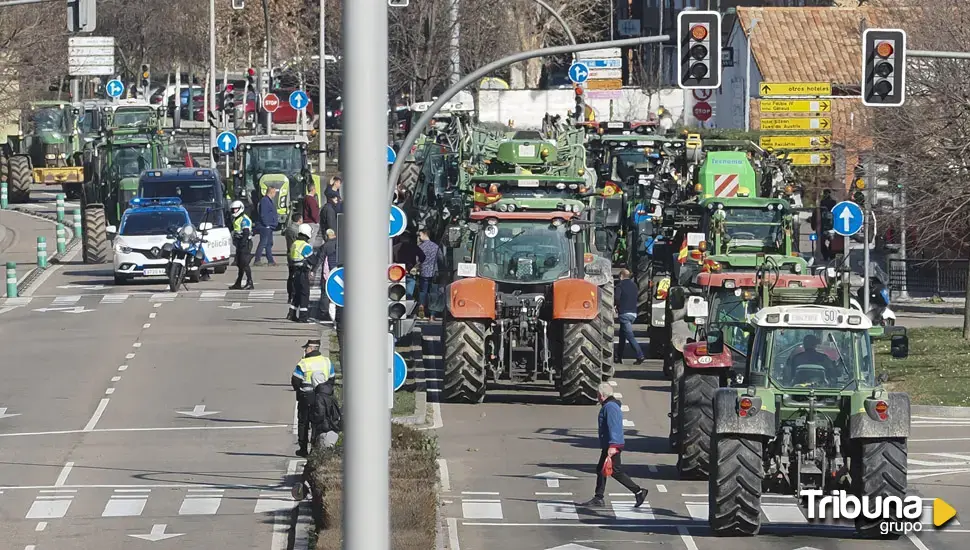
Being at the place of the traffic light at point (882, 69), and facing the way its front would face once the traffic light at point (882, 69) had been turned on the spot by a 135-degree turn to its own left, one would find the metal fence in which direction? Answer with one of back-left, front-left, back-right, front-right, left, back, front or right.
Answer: front-left

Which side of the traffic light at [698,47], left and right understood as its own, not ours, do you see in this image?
front

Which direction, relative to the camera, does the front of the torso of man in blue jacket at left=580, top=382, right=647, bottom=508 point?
to the viewer's left

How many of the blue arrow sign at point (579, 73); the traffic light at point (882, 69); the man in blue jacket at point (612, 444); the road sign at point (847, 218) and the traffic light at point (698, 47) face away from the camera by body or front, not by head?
0

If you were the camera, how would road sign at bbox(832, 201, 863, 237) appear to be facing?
facing the viewer

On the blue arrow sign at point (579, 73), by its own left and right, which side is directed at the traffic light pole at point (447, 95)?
front

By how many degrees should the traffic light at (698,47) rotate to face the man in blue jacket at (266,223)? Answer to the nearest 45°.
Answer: approximately 135° to its right

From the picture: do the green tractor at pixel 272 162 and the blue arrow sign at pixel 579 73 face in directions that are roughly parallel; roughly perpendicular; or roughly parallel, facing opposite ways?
roughly parallel

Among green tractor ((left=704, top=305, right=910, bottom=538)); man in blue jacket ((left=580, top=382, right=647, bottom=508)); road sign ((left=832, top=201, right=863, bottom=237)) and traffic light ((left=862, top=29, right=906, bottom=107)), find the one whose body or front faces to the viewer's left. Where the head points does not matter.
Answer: the man in blue jacket

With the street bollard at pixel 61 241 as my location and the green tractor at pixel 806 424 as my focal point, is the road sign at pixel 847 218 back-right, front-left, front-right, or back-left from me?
front-left

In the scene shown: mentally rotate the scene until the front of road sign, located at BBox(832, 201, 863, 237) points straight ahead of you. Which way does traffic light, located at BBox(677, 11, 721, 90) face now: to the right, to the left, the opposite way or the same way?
the same way
